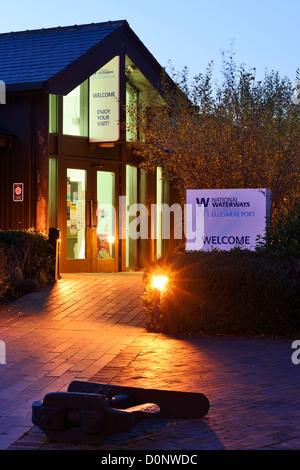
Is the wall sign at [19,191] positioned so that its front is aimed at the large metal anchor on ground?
yes

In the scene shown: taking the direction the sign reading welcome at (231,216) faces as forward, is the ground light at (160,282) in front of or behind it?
in front

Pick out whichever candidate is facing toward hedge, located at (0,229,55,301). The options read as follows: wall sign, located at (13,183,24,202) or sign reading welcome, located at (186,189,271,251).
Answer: the wall sign

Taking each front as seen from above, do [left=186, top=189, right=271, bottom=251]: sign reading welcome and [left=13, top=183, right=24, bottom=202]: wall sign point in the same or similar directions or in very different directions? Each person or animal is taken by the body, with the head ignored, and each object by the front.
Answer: same or similar directions

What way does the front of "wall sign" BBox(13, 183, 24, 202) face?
toward the camera

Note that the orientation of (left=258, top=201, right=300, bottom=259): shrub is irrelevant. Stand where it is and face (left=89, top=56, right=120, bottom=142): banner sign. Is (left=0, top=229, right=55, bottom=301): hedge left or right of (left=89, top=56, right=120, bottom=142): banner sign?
left

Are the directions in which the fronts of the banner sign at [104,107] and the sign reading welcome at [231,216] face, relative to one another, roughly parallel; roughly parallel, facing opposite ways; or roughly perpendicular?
roughly parallel

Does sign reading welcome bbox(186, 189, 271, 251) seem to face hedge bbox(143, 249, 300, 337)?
yes

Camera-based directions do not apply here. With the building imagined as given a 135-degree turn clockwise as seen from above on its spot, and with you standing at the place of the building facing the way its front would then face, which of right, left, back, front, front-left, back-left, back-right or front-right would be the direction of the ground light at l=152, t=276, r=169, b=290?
left

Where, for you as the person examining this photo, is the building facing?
facing the viewer and to the right of the viewer

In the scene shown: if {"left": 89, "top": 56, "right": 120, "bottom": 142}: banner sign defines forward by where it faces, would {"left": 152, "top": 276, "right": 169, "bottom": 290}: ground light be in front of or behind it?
in front

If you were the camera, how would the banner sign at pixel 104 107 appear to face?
facing the viewer
